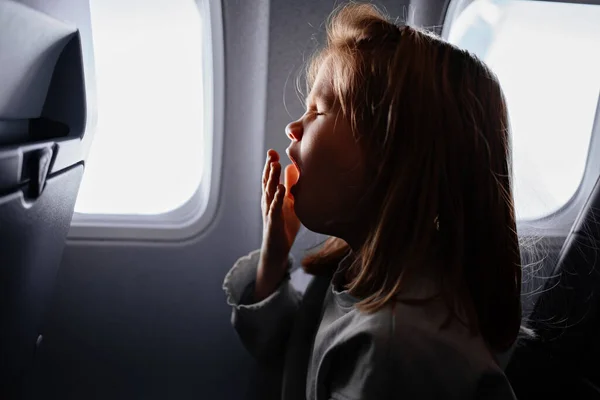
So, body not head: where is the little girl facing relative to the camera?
to the viewer's left

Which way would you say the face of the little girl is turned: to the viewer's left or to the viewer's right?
to the viewer's left
